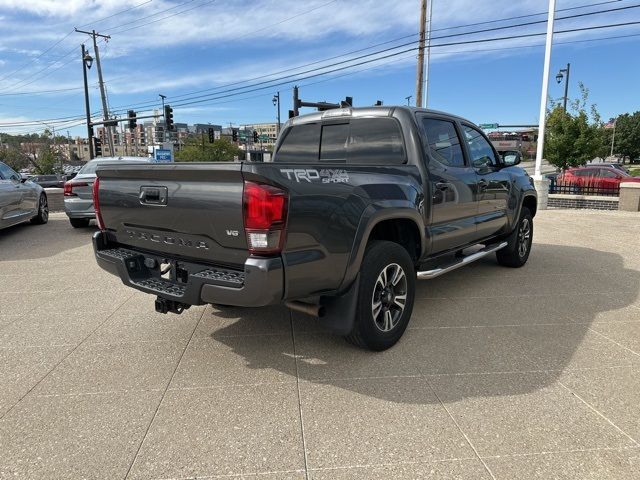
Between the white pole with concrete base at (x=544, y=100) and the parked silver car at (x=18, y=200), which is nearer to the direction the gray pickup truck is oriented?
the white pole with concrete base

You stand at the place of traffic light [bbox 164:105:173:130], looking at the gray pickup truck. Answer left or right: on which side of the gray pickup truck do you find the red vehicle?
left

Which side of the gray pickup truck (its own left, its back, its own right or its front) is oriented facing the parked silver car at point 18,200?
left

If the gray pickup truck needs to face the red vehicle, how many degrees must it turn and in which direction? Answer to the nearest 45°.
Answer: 0° — it already faces it

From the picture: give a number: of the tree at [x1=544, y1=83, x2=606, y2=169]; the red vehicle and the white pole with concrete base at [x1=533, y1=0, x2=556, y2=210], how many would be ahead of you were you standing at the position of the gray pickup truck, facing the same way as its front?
3

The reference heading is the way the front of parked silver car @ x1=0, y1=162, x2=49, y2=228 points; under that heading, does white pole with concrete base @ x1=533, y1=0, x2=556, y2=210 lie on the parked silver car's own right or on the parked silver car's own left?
on the parked silver car's own right

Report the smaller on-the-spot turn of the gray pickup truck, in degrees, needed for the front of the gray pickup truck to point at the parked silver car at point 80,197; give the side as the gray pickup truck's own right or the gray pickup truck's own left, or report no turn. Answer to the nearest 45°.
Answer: approximately 90° to the gray pickup truck's own left

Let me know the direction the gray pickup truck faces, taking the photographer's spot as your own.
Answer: facing away from the viewer and to the right of the viewer

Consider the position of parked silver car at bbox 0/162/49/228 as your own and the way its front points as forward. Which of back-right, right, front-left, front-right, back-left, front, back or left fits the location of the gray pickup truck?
back-right

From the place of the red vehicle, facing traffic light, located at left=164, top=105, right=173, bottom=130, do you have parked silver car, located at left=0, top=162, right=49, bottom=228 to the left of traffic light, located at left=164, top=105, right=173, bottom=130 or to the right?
left
